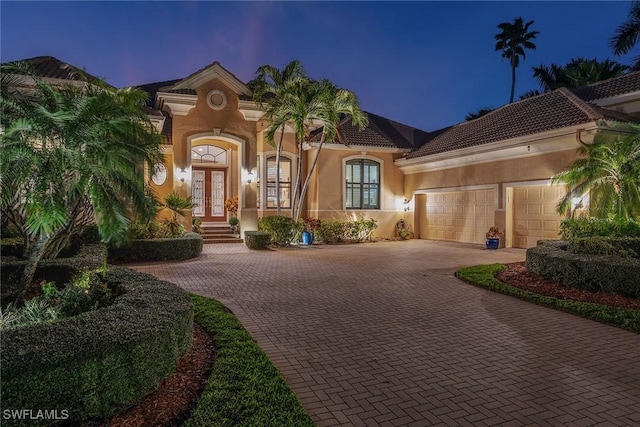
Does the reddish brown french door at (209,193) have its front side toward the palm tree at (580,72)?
no

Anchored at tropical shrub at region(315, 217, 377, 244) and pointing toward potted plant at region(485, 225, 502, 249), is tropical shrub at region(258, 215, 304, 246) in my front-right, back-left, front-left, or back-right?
back-right

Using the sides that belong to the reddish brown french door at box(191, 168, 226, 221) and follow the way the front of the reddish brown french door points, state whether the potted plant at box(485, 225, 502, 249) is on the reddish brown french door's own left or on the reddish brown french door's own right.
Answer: on the reddish brown french door's own left

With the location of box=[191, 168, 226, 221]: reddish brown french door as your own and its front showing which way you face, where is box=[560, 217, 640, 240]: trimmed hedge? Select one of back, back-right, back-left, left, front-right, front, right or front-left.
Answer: front-left

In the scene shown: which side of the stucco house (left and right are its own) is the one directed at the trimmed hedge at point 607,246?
front

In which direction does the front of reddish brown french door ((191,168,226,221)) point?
toward the camera

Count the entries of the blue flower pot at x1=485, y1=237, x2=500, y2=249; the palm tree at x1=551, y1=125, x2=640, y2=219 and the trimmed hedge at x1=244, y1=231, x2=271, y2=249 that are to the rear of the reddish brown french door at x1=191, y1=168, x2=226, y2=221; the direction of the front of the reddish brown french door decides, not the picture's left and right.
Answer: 0

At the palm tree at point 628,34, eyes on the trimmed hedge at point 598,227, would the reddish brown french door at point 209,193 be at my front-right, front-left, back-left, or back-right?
front-right

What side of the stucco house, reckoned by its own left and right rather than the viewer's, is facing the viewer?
front

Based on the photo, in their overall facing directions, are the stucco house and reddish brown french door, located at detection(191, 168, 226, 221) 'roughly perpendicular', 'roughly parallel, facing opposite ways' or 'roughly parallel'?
roughly parallel

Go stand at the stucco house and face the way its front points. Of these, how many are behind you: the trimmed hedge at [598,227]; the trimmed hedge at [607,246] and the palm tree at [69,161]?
0

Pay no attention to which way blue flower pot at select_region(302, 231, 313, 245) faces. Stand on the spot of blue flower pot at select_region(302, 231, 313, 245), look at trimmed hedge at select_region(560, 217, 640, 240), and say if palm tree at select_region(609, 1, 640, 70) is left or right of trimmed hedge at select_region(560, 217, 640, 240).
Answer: left
